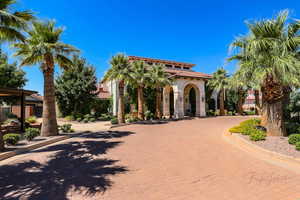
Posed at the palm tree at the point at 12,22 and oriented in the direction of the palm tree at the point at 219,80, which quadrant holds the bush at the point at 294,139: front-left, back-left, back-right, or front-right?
front-right

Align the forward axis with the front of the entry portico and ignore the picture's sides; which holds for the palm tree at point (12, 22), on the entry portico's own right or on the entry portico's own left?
on the entry portico's own right

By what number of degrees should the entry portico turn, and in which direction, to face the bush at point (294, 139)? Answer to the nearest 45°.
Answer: approximately 45° to its right

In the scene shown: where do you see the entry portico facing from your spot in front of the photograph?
facing the viewer and to the right of the viewer

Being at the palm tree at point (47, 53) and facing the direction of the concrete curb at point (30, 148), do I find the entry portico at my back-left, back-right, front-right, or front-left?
back-left
